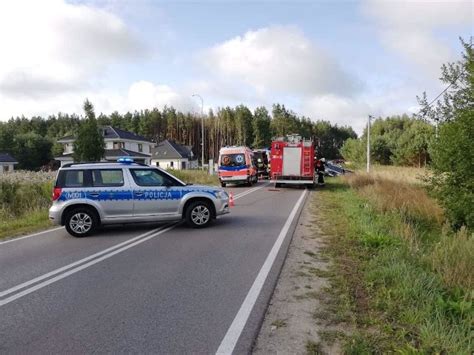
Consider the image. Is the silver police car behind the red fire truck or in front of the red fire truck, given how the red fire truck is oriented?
behind

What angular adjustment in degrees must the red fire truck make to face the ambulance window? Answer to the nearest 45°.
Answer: approximately 45° to its left

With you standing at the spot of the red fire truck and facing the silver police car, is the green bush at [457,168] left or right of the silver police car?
left

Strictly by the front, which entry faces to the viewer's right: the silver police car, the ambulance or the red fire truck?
the silver police car

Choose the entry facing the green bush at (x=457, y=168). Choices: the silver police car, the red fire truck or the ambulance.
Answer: the silver police car

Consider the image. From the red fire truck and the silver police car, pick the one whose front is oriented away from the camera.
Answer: the red fire truck

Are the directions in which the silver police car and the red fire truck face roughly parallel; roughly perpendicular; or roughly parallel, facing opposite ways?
roughly perpendicular

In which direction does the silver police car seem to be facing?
to the viewer's right

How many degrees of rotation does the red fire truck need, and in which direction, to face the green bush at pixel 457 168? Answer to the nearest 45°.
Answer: approximately 135° to its right

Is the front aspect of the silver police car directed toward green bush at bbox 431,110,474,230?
yes
